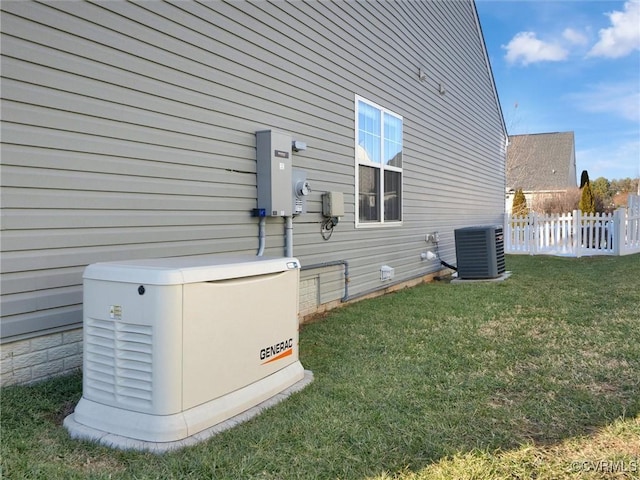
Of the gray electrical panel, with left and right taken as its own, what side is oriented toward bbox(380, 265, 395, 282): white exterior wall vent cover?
left

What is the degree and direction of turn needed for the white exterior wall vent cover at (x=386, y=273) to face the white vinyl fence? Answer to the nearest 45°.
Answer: approximately 90° to its left

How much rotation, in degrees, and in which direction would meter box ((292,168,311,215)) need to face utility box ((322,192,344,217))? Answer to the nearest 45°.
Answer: approximately 90° to its left

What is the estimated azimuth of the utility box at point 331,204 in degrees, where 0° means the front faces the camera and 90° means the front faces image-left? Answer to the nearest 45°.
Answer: approximately 315°

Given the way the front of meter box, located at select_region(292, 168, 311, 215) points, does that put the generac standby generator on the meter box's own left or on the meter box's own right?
on the meter box's own right

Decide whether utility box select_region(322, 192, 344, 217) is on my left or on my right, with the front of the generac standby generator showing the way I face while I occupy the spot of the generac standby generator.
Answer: on my left

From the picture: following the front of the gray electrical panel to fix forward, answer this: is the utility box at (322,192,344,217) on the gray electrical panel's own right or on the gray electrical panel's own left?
on the gray electrical panel's own left

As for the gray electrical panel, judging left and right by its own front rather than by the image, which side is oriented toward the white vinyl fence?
left
